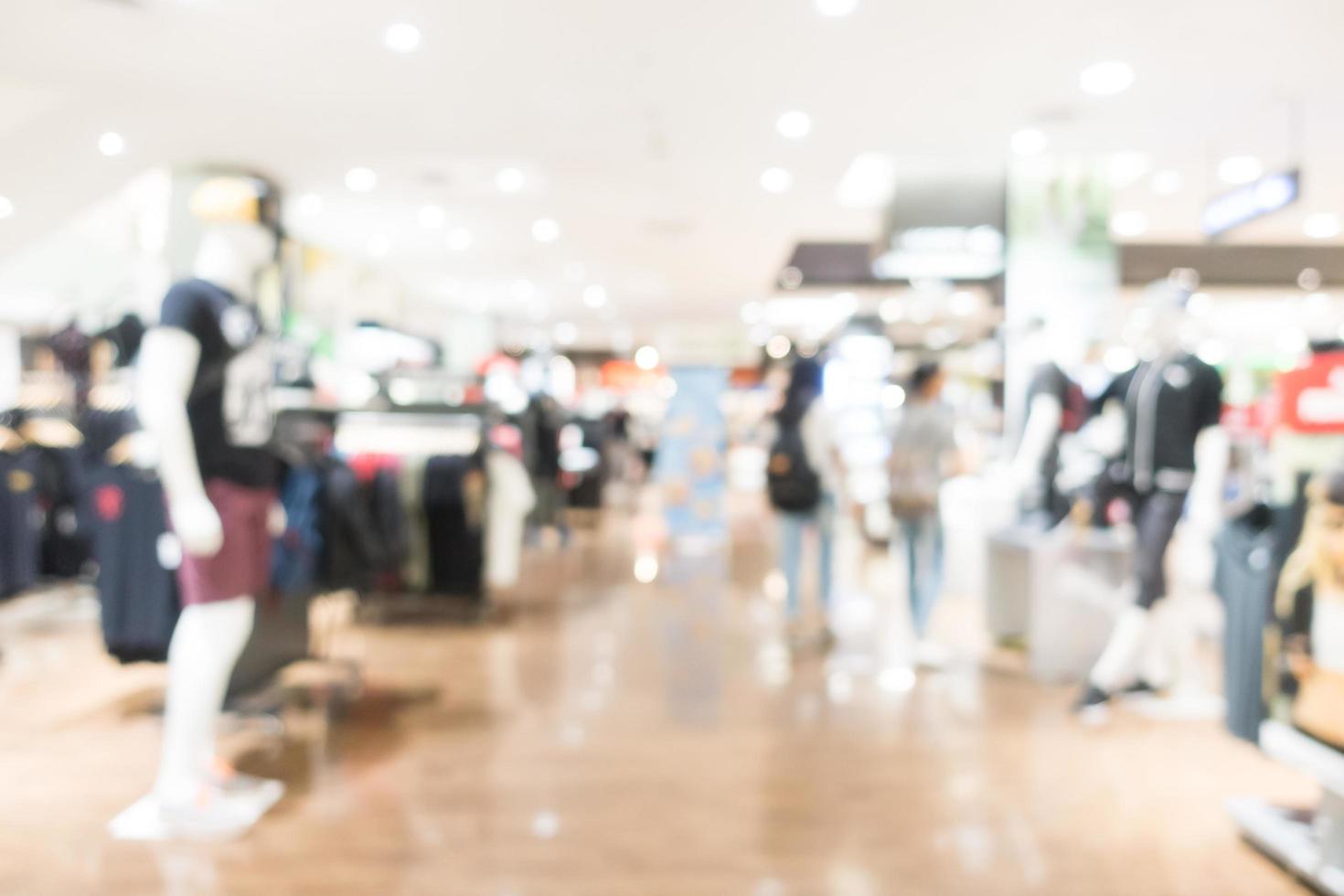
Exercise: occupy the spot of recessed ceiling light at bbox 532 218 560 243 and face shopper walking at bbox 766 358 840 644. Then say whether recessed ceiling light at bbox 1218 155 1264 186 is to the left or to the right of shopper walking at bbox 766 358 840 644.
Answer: left

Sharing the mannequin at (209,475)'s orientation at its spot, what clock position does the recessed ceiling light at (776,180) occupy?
The recessed ceiling light is roughly at 9 o'clock from the mannequin.

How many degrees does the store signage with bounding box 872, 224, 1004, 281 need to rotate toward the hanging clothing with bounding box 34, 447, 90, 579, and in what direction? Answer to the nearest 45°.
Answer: approximately 45° to its right

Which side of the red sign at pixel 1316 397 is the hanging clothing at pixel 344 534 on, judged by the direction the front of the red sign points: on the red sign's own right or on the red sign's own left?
on the red sign's own right

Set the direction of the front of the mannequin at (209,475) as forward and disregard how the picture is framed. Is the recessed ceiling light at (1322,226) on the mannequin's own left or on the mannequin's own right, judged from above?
on the mannequin's own left
